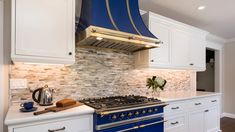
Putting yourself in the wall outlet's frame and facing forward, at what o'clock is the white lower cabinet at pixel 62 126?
The white lower cabinet is roughly at 11 o'clock from the wall outlet.

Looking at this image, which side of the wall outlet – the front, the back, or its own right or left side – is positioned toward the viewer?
front

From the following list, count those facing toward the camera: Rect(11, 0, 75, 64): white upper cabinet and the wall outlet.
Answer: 2

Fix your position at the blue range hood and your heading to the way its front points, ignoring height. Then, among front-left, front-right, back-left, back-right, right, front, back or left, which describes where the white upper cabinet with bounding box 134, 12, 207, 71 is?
left

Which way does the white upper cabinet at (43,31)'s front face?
toward the camera

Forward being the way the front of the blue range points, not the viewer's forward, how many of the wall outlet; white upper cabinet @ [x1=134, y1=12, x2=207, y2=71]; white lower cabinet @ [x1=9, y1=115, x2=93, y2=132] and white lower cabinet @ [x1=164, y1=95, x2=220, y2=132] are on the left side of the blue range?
2

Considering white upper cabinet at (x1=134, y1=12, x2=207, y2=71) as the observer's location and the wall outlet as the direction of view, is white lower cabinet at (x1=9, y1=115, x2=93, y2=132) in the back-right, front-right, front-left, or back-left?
front-left

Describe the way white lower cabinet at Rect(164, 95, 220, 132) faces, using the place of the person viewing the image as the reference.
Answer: facing the viewer and to the right of the viewer
